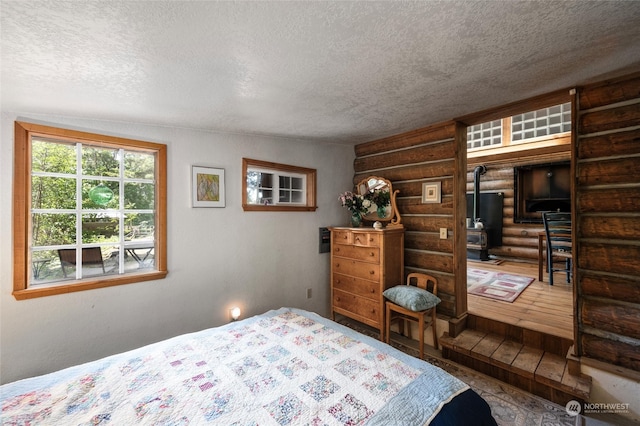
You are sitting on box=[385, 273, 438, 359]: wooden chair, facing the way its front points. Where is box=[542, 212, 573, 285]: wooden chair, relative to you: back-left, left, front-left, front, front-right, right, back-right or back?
back

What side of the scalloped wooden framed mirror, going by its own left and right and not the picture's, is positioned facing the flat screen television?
back

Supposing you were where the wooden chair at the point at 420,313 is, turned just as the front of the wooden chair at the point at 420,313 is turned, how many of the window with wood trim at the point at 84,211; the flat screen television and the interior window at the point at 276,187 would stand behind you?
1

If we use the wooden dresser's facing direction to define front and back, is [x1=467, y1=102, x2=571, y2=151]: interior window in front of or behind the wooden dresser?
behind

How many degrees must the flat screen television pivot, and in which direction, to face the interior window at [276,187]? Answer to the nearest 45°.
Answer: approximately 45° to its right

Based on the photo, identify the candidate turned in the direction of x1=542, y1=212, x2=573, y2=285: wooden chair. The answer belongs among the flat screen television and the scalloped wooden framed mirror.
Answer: the flat screen television

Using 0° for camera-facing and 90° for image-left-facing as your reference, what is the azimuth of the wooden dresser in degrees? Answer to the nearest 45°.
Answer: approximately 45°

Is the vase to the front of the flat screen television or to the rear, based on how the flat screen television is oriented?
to the front

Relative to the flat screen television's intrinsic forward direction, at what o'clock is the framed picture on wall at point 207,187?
The framed picture on wall is roughly at 1 o'clock from the flat screen television.

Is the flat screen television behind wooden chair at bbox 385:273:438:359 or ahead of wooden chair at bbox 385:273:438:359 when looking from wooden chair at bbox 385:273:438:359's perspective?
behind

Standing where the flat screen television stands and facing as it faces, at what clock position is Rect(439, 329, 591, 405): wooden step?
The wooden step is roughly at 12 o'clock from the flat screen television.

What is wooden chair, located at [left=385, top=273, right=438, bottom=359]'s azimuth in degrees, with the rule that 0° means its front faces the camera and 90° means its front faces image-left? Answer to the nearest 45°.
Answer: approximately 45°

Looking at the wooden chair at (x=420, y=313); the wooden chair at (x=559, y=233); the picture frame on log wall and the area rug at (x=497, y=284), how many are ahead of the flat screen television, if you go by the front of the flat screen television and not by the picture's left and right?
4

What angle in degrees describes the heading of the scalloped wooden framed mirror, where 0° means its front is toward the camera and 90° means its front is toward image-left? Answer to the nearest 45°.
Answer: approximately 45°

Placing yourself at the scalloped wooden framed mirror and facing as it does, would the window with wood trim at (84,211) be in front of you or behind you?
in front
